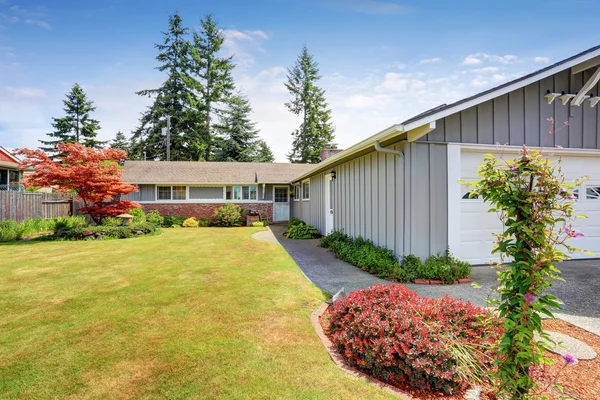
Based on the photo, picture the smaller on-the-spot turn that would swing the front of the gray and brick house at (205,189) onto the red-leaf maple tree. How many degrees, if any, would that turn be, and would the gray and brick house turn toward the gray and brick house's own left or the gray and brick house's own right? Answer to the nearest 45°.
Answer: approximately 45° to the gray and brick house's own right

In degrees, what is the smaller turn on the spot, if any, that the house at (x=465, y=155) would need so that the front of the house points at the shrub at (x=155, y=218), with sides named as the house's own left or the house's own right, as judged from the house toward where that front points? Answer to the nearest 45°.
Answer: approximately 135° to the house's own right

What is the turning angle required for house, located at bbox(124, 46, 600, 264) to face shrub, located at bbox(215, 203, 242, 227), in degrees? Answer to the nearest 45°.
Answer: approximately 135° to its right

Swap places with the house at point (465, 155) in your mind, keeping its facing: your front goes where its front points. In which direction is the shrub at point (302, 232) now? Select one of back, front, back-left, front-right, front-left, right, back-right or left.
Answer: back-right

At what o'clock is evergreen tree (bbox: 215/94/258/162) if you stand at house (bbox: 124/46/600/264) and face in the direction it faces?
The evergreen tree is roughly at 5 o'clock from the house.

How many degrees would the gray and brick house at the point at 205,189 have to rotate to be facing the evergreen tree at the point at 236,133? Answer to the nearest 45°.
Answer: approximately 180°

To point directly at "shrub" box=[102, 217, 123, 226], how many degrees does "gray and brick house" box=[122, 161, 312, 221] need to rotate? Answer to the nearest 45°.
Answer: approximately 45° to its right

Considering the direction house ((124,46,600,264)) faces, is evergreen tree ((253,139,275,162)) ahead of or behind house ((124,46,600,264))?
behind

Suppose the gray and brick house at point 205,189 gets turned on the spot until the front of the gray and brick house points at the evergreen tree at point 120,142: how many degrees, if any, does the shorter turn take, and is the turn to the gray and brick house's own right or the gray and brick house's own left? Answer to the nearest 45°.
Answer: approximately 135° to the gray and brick house's own right

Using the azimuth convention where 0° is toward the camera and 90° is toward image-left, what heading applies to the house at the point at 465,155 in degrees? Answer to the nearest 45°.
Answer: approximately 0°
